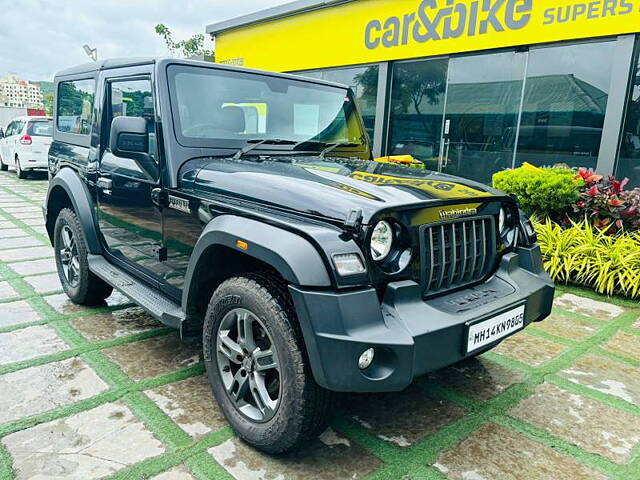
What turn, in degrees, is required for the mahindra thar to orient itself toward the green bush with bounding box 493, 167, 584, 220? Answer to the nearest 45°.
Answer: approximately 90° to its left

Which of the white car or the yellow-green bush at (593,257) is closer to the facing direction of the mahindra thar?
the yellow-green bush

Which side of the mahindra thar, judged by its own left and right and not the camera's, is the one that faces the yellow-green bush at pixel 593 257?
left

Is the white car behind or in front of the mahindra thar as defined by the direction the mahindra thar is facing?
behind

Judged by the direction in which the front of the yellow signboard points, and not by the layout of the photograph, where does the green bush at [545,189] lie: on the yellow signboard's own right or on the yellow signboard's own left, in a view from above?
on the yellow signboard's own left

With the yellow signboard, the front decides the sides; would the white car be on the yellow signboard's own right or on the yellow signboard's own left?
on the yellow signboard's own right

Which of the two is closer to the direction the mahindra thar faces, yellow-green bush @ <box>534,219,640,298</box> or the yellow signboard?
the yellow-green bush

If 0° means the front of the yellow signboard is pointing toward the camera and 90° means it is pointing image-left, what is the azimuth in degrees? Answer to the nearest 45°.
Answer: approximately 45°

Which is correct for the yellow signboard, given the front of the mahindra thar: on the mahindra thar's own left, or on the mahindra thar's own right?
on the mahindra thar's own left

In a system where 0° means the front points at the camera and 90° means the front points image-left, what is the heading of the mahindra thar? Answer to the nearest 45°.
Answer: approximately 315°

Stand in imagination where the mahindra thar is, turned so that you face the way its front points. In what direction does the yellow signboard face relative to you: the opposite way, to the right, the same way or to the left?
to the right

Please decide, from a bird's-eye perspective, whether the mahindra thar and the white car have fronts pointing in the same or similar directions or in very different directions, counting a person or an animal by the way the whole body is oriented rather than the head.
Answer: very different directions

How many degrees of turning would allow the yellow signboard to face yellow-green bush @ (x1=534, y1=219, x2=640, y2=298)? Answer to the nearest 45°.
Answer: approximately 90° to its left
